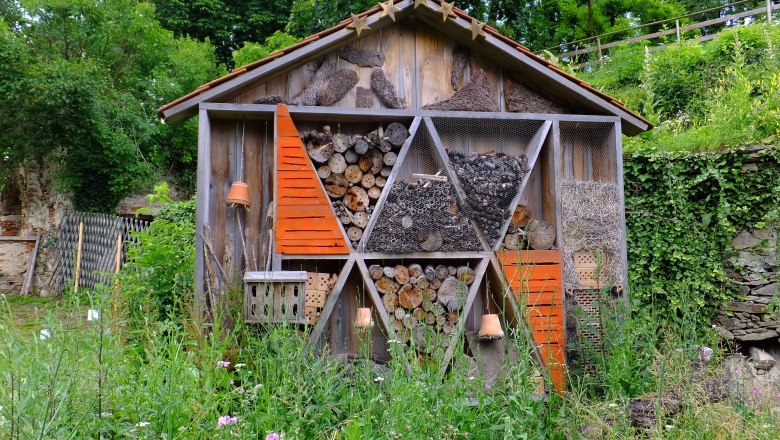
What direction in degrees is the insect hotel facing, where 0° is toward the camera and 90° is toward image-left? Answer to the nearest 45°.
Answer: approximately 0°

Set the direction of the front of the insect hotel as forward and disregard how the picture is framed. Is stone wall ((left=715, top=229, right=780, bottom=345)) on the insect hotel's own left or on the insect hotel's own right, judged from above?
on the insect hotel's own left

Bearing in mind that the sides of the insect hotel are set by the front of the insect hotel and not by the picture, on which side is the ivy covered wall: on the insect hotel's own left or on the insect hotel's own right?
on the insect hotel's own left

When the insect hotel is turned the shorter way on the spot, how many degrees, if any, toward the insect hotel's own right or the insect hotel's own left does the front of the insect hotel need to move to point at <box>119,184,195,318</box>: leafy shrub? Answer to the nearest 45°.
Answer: approximately 90° to the insect hotel's own right

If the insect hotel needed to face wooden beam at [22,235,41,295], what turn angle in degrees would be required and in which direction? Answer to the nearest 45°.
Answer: approximately 135° to its right
